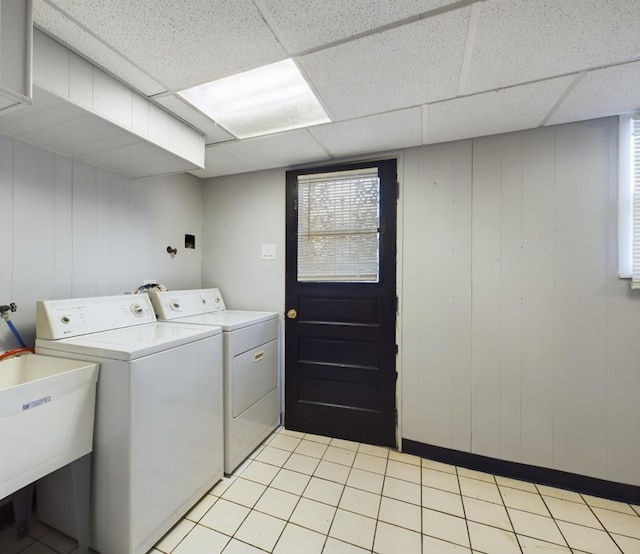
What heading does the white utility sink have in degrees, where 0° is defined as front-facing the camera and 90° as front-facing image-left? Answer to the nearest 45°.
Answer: approximately 315°

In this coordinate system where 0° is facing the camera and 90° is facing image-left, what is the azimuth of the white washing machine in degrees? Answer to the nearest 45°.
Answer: approximately 315°

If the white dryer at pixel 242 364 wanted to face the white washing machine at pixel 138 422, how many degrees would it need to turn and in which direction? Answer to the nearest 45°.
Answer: approximately 90° to its right

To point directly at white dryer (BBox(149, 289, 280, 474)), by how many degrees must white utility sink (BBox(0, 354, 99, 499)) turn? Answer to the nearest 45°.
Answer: approximately 45° to its left

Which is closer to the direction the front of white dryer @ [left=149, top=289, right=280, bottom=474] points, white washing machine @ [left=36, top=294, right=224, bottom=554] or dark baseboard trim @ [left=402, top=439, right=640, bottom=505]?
the dark baseboard trim
